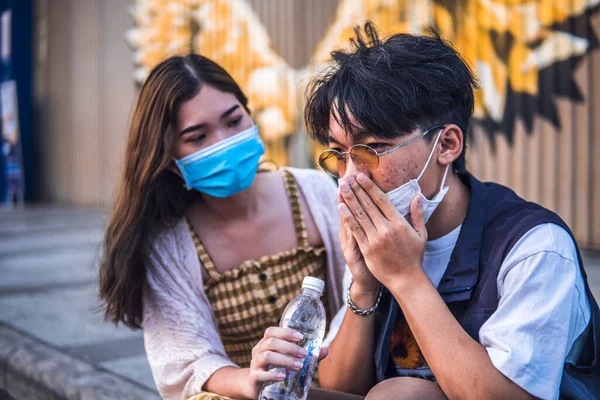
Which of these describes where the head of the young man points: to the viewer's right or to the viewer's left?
to the viewer's left

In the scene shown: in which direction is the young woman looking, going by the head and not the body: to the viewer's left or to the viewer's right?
to the viewer's right

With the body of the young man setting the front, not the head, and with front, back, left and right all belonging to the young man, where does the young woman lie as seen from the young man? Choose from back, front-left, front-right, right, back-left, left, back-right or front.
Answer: right
